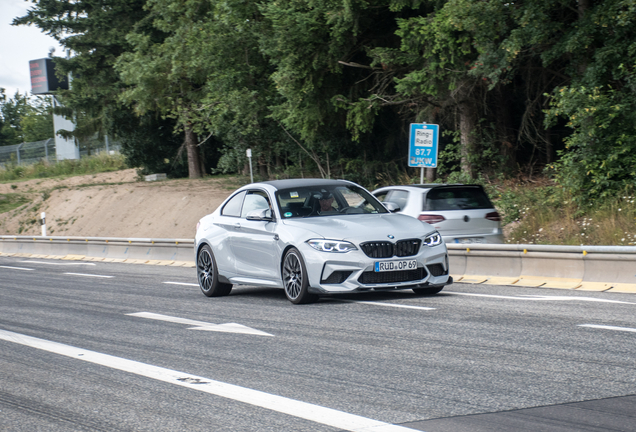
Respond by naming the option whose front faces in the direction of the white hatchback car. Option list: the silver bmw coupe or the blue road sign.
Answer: the blue road sign

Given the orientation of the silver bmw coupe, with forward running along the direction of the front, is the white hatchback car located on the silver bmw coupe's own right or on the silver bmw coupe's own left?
on the silver bmw coupe's own left

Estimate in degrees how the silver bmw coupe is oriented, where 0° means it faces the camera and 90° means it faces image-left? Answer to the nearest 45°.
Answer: approximately 315°

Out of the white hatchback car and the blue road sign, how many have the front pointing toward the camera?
1

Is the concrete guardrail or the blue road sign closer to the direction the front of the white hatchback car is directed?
the blue road sign

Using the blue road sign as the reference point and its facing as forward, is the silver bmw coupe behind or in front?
in front

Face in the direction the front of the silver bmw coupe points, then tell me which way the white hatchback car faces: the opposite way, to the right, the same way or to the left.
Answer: the opposite way

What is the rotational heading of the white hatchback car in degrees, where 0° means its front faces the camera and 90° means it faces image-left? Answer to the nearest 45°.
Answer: approximately 135°

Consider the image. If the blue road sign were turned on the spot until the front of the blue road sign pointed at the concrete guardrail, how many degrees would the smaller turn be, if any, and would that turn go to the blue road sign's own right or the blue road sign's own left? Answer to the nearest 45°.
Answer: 0° — it already faces it

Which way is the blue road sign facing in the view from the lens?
facing the viewer

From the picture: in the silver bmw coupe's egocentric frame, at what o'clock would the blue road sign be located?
The blue road sign is roughly at 8 o'clock from the silver bmw coupe.

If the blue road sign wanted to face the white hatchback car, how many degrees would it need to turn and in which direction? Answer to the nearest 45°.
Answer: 0° — it already faces it

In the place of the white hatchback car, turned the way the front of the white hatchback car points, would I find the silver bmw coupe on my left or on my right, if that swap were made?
on my left
